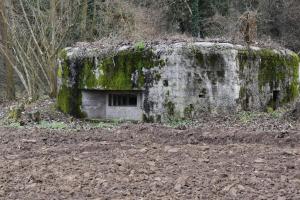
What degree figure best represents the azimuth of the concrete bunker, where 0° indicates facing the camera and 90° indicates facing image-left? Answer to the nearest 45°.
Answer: approximately 0°

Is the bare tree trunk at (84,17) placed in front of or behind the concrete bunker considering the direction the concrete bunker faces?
behind

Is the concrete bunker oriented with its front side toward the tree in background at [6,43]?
no

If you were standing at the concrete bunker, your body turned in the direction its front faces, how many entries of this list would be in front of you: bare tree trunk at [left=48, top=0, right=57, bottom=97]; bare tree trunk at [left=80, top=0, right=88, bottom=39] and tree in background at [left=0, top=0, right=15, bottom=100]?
0

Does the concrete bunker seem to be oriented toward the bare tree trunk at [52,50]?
no

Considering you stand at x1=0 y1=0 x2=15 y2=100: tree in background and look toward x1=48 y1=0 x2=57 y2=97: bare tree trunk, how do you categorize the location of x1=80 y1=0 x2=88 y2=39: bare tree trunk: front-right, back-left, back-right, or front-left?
front-left
